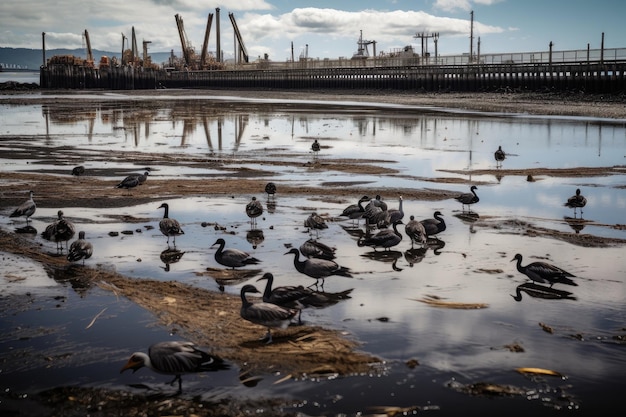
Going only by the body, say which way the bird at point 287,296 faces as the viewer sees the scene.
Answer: to the viewer's left

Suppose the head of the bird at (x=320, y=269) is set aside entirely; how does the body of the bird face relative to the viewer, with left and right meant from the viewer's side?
facing to the left of the viewer

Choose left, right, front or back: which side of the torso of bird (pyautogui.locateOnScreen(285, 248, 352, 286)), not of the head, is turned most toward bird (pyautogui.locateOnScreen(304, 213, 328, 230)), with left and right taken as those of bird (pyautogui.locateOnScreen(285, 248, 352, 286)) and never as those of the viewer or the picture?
right

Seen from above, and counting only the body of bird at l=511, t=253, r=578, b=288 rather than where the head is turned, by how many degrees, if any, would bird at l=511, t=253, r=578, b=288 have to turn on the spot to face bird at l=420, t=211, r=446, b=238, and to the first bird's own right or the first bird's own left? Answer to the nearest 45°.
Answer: approximately 45° to the first bird's own right

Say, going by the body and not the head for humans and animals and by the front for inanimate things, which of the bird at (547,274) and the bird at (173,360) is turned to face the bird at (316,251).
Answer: the bird at (547,274)

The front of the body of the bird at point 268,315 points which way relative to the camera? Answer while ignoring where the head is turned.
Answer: to the viewer's left

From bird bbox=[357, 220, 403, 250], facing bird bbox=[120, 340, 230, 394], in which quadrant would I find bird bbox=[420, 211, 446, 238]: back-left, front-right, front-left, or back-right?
back-left

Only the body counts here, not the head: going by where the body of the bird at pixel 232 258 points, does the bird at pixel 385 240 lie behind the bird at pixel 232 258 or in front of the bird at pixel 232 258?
behind

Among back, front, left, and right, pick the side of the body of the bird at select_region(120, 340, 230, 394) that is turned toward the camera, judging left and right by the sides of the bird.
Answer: left
